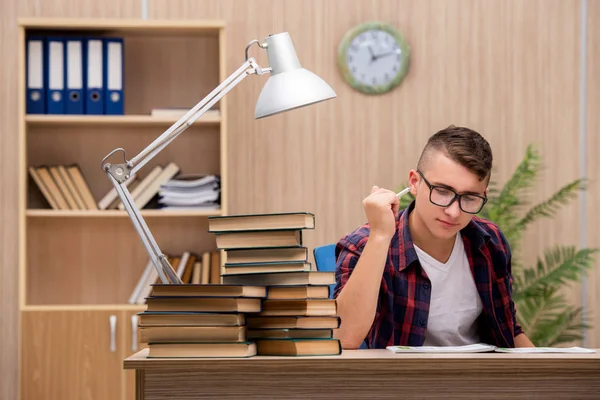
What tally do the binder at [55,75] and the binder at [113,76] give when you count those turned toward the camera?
2

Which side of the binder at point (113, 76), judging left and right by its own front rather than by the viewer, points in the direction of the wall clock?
left

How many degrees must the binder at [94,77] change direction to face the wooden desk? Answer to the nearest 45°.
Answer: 0° — it already faces it

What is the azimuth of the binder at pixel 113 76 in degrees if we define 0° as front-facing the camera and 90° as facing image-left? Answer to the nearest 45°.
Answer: approximately 0°

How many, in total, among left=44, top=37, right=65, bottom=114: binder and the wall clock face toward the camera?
2
